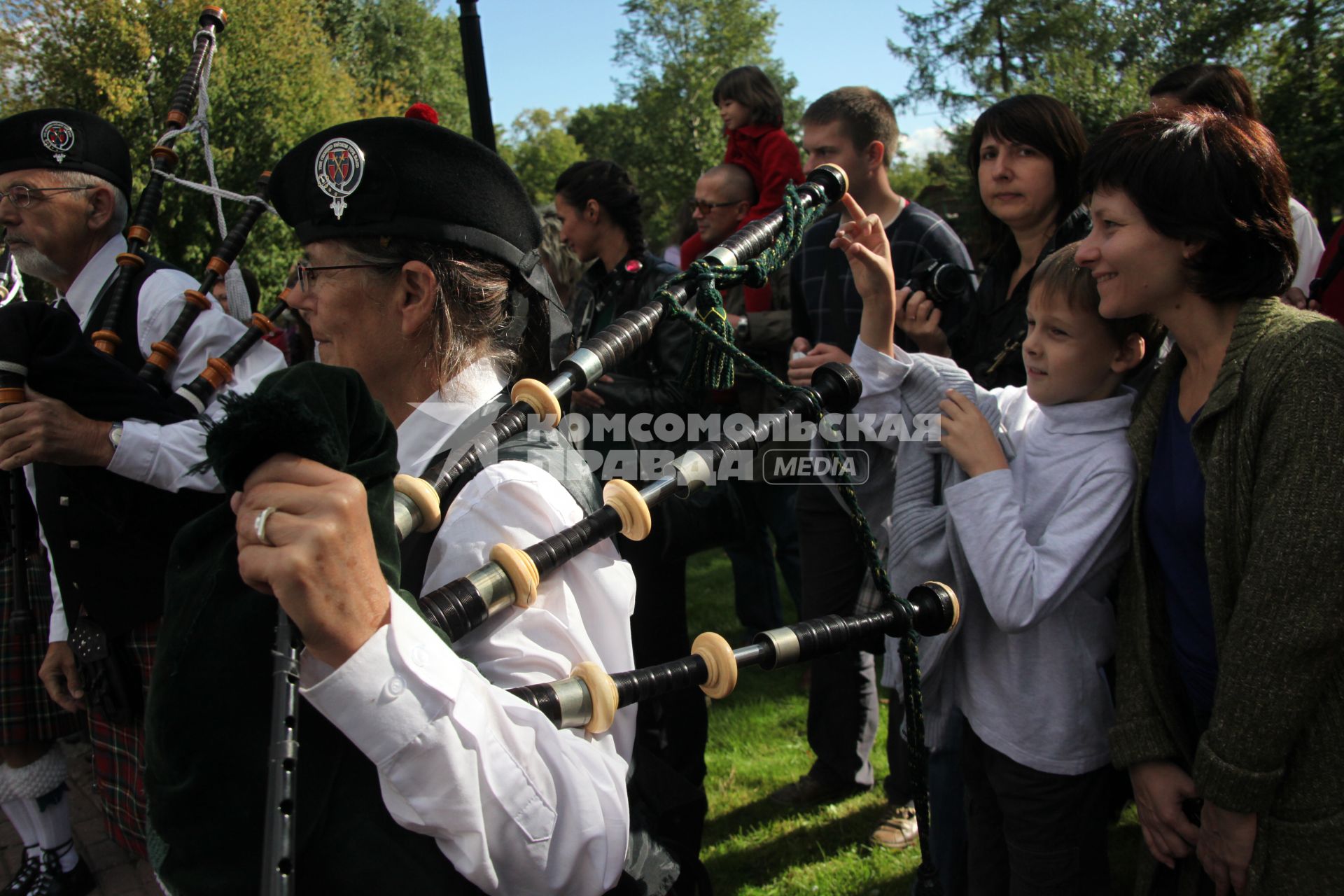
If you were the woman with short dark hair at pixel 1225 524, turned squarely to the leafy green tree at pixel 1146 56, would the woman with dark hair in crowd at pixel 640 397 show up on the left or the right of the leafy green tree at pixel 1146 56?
left

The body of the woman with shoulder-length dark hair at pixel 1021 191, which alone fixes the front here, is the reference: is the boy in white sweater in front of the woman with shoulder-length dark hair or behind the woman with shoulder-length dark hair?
in front

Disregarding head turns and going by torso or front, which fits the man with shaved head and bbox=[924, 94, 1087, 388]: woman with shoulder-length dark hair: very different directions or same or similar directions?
same or similar directions

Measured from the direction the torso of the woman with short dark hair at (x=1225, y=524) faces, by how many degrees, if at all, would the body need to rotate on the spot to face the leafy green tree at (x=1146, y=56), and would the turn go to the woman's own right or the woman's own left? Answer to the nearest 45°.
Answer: approximately 135° to the woman's own right

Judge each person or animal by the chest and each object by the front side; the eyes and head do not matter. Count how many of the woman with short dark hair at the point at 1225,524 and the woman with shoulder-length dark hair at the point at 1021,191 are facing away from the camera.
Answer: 0

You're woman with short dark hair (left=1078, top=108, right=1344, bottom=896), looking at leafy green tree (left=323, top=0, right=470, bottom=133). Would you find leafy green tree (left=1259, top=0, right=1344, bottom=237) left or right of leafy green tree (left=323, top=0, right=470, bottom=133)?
right

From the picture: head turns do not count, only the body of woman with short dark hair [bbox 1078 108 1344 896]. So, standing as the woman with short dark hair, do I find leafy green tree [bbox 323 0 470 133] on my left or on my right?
on my right

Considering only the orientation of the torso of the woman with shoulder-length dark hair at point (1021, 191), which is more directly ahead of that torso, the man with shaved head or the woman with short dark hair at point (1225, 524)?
the woman with short dark hair

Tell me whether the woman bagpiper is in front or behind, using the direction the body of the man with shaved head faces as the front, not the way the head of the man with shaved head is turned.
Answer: in front

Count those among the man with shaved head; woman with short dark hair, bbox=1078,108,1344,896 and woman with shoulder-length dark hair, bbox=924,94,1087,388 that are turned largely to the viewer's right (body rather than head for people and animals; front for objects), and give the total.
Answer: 0

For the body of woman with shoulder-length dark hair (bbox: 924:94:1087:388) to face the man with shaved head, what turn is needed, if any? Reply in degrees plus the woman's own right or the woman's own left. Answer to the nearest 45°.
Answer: approximately 90° to the woman's own right

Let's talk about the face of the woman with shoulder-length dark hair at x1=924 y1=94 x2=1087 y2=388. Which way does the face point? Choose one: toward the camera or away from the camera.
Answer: toward the camera

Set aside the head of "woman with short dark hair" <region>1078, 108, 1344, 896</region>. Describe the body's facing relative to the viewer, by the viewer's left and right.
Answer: facing the viewer and to the left of the viewer

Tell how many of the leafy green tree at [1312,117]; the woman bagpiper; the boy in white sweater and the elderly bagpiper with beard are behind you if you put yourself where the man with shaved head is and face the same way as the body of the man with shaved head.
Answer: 1

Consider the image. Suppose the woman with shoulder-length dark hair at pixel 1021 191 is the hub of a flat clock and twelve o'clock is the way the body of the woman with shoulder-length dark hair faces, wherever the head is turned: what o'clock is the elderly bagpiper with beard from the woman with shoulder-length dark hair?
The elderly bagpiper with beard is roughly at 1 o'clock from the woman with shoulder-length dark hair.
